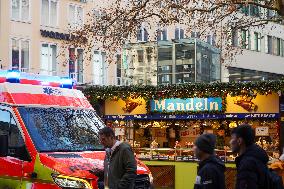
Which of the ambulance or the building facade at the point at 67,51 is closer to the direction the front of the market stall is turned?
the ambulance

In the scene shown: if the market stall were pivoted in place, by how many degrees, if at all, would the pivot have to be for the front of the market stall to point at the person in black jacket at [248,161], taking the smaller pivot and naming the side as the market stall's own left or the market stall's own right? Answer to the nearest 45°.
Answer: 0° — it already faces them

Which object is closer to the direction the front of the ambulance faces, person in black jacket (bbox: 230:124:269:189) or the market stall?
the person in black jacket

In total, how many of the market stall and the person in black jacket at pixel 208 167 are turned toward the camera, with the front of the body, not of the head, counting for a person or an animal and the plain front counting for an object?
1

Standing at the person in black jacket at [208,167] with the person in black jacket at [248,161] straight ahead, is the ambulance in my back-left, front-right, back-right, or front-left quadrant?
back-left

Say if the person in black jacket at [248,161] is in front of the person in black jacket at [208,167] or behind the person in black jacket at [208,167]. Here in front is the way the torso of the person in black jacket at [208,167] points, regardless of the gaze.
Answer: behind
